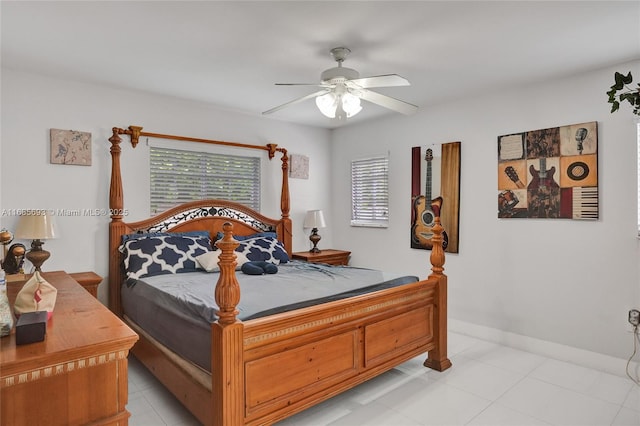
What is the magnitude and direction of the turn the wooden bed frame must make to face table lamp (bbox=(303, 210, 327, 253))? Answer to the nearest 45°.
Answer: approximately 135° to its left

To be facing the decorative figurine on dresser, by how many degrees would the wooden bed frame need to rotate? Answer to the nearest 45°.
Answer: approximately 135° to its right

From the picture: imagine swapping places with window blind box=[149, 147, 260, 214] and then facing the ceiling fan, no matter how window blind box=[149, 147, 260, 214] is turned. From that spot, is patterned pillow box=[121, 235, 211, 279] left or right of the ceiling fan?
right

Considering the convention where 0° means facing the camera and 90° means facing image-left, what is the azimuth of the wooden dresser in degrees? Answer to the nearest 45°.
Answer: approximately 225°

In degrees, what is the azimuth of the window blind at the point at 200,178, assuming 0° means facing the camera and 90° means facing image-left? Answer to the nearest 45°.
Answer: approximately 315°

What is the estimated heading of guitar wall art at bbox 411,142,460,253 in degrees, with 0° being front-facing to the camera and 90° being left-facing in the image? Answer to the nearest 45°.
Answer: approximately 45°

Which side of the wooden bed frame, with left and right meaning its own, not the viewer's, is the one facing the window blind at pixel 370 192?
left

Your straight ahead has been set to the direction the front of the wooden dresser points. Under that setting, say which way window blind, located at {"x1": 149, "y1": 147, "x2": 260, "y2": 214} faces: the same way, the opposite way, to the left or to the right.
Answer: to the right

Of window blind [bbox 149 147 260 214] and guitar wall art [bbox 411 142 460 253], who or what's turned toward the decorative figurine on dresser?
the guitar wall art

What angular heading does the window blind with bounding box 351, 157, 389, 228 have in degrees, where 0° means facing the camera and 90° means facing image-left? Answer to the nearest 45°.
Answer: approximately 45°
